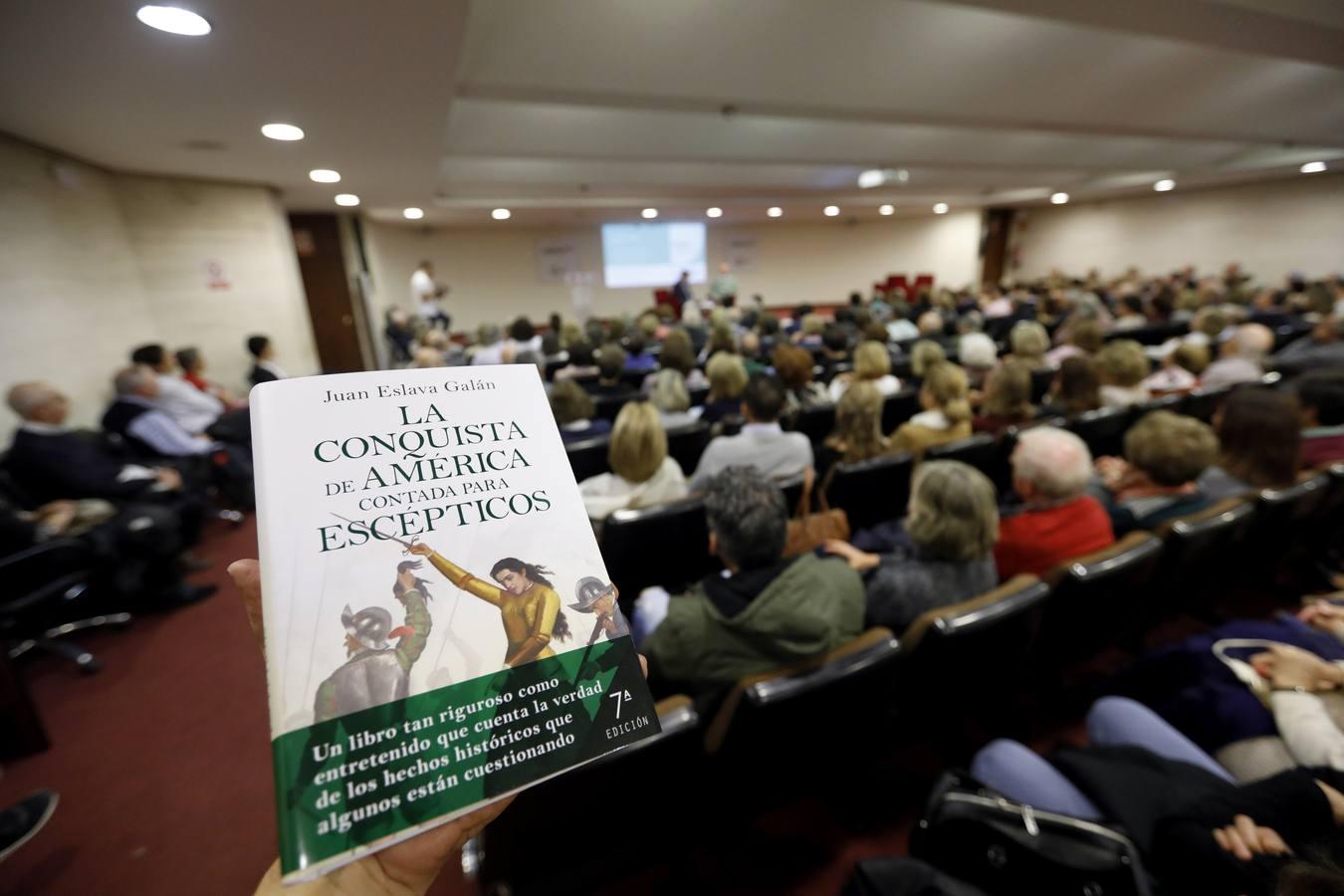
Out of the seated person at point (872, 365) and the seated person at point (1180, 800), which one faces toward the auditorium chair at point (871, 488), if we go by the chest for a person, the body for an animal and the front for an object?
the seated person at point (1180, 800)

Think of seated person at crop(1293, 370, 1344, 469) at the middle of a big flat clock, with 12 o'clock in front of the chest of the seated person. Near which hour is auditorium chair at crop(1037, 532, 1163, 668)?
The auditorium chair is roughly at 8 o'clock from the seated person.

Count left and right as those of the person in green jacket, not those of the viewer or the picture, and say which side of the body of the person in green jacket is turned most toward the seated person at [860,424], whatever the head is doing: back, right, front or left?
front

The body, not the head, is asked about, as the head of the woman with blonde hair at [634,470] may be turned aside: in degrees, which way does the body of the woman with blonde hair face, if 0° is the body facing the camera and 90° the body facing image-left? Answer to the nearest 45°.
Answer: approximately 180°

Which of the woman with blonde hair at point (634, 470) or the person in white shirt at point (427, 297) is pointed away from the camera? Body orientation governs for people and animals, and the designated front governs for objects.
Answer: the woman with blonde hair

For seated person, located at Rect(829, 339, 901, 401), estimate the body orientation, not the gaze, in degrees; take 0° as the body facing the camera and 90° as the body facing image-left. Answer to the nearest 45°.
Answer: approximately 180°

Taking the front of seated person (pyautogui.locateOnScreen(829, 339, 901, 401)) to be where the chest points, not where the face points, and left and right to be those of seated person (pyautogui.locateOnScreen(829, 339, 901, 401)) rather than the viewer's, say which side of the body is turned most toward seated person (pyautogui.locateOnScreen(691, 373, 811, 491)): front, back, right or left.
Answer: back

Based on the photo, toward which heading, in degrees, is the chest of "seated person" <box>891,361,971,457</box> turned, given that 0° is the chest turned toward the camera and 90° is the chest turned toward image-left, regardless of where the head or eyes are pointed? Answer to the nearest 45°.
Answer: approximately 135°

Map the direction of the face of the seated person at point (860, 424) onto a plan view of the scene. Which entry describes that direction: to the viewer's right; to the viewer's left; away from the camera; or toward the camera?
away from the camera

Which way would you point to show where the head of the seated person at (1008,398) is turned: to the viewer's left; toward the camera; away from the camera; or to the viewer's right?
away from the camera

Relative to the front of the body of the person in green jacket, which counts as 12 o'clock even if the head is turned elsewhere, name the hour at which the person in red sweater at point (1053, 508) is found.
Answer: The person in red sweater is roughly at 2 o'clock from the person in green jacket.

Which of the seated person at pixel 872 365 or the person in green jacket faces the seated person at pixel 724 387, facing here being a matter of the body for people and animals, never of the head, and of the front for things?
the person in green jacket

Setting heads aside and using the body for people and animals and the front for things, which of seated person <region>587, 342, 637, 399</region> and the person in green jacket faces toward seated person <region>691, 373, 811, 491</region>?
the person in green jacket
